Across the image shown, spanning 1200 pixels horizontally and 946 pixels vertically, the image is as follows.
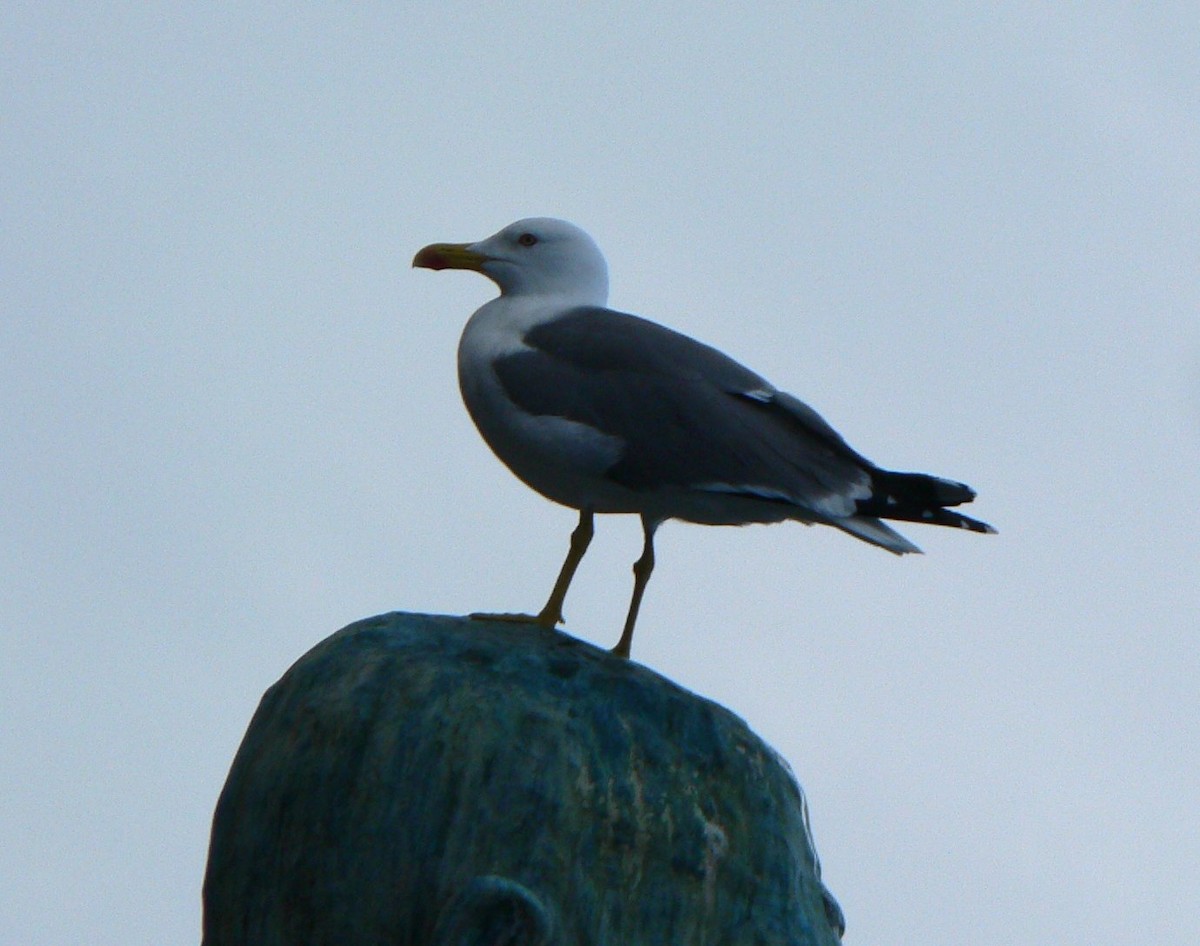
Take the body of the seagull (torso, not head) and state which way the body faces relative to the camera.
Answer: to the viewer's left
